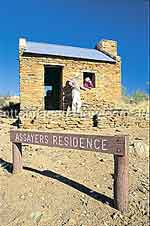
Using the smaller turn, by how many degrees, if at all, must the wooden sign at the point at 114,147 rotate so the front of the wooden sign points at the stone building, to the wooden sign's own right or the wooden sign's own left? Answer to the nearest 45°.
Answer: approximately 135° to the wooden sign's own right

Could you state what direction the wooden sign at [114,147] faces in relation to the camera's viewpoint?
facing the viewer and to the left of the viewer

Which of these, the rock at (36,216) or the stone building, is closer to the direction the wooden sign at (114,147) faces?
the rock

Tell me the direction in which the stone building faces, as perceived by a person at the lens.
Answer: facing the viewer and to the right of the viewer

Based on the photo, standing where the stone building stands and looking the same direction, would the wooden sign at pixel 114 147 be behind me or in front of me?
in front

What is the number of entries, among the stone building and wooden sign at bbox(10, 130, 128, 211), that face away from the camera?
0

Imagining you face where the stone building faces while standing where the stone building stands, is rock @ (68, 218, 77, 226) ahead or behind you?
ahead

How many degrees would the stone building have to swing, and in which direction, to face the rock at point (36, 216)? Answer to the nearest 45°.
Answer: approximately 45° to its right
